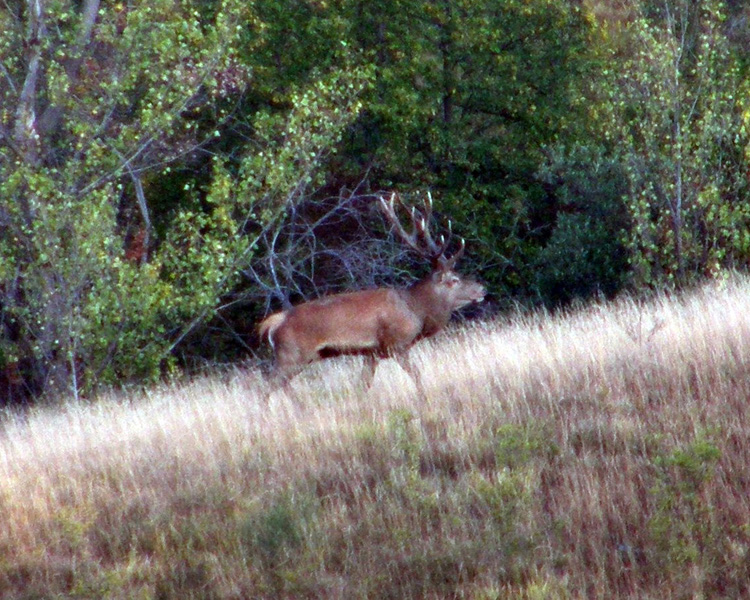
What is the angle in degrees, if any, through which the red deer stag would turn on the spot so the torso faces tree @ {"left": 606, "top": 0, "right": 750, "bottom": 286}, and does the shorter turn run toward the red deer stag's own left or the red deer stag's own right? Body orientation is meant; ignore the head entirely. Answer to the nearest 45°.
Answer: approximately 45° to the red deer stag's own left

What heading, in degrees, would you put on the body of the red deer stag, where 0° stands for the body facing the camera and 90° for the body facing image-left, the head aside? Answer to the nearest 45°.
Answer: approximately 270°

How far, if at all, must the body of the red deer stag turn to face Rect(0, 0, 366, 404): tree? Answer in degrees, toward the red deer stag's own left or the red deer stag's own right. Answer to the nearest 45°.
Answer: approximately 135° to the red deer stag's own left

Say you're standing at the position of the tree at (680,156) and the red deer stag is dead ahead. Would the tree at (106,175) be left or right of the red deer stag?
right
